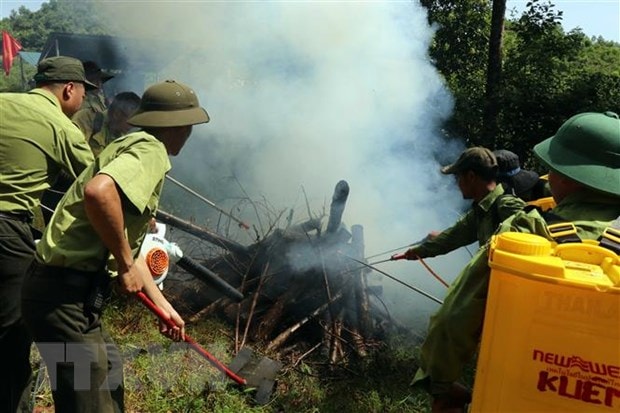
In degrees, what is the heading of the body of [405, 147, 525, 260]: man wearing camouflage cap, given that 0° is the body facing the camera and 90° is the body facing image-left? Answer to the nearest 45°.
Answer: approximately 90°

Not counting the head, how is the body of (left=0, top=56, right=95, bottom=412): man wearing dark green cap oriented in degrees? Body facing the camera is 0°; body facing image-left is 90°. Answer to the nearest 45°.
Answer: approximately 225°

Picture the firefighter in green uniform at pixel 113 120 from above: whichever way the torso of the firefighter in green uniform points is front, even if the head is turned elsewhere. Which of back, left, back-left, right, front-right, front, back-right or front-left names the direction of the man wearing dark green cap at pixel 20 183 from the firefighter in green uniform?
right

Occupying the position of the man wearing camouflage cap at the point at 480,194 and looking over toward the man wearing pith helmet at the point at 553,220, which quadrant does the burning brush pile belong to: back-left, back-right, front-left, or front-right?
back-right

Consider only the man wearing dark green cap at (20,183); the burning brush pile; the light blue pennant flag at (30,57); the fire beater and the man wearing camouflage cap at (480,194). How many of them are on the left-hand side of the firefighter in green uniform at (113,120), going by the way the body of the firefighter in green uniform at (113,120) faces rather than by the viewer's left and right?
1

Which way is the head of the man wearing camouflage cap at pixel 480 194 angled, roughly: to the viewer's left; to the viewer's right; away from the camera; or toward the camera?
to the viewer's left

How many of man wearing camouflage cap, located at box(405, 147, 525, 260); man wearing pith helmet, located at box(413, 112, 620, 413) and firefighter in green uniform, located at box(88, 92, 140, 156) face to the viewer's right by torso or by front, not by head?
1

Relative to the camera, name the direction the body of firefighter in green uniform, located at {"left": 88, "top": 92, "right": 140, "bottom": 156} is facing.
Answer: to the viewer's right

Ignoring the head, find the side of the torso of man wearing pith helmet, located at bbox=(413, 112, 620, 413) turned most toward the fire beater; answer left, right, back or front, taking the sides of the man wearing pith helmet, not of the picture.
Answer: left

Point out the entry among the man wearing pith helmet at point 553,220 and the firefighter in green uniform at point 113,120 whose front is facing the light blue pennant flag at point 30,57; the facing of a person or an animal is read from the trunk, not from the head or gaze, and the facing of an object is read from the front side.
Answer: the man wearing pith helmet

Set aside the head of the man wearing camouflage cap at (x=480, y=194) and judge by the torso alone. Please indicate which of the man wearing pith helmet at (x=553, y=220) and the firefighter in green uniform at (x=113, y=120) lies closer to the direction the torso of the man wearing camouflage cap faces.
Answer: the firefighter in green uniform

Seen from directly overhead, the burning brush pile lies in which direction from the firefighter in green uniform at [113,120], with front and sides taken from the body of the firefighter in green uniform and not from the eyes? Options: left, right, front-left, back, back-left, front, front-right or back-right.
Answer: front-right

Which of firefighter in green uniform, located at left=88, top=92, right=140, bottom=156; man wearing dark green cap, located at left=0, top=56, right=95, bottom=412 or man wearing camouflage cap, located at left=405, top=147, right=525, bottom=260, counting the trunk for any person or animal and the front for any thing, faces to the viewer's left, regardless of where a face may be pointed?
man wearing camouflage cap, located at left=405, top=147, right=525, bottom=260

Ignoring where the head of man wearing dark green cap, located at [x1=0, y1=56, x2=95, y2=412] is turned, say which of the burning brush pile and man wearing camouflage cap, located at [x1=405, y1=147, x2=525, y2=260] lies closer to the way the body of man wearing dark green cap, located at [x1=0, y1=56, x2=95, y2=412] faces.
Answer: the burning brush pile
